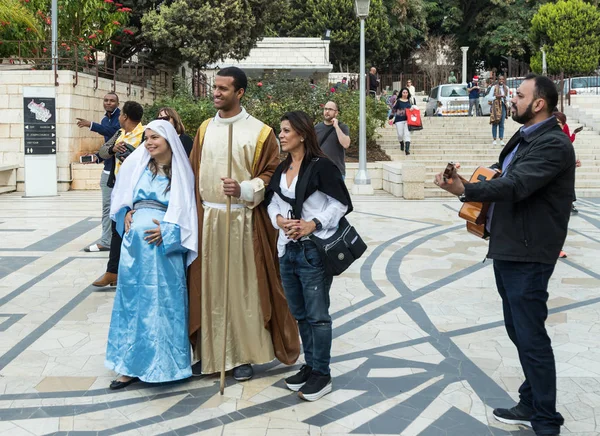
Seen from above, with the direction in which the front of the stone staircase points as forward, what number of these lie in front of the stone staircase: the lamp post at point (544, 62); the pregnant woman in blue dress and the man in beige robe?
2

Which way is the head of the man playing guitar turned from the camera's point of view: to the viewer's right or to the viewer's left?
to the viewer's left

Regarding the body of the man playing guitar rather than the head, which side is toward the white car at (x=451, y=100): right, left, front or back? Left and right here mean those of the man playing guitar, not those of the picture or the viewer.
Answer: right

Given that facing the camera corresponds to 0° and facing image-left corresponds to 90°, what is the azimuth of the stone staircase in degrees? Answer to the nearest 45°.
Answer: approximately 0°

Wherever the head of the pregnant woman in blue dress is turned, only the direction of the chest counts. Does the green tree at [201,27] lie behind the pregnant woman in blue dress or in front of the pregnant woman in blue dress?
behind

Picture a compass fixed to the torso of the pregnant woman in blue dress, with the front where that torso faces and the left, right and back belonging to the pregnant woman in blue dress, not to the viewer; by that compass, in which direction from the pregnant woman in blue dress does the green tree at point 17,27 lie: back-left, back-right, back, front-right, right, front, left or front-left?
back-right

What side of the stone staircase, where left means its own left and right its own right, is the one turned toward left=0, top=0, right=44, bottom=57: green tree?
right

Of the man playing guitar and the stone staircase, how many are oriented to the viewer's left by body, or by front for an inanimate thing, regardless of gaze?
1

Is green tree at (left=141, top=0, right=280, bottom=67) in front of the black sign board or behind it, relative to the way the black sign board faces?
behind
